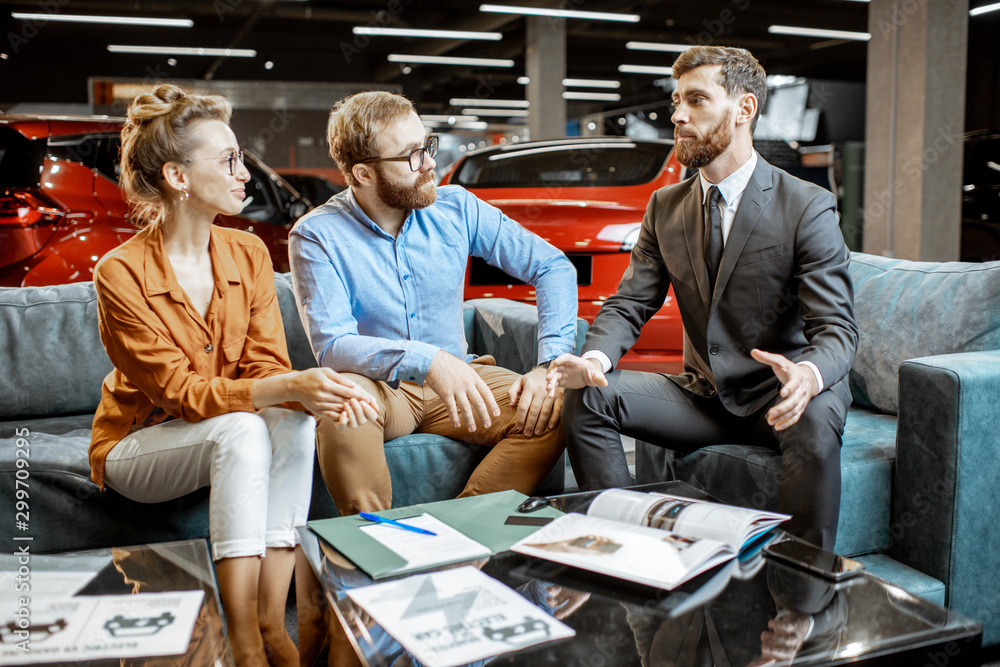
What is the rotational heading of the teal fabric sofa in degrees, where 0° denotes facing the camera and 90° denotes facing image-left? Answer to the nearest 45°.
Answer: approximately 45°

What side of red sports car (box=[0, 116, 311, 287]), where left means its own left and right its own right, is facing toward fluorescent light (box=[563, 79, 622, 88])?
front

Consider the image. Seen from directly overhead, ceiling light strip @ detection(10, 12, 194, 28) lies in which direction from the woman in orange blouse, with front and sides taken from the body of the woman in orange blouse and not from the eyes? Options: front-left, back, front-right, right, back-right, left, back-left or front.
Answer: back-left

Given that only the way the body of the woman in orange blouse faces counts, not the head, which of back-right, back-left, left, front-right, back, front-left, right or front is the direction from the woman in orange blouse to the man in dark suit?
front-left

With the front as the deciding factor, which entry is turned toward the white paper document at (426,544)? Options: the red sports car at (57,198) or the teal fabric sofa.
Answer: the teal fabric sofa

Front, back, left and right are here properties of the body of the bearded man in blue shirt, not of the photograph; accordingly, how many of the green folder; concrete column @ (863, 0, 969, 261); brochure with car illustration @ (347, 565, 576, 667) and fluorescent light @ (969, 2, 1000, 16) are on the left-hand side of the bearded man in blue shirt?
2

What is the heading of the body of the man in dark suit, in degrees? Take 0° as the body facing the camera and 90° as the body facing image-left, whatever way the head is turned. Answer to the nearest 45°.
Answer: approximately 45°

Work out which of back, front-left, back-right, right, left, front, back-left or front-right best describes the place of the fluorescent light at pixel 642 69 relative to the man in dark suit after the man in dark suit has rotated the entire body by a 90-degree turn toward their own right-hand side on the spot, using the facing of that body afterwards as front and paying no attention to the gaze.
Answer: front-right

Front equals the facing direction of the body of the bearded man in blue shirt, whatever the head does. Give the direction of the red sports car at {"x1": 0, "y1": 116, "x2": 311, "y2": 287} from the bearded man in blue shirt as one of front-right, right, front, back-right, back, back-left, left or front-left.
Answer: back

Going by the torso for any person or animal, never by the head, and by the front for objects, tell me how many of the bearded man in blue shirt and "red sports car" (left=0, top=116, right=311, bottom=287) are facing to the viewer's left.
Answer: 0

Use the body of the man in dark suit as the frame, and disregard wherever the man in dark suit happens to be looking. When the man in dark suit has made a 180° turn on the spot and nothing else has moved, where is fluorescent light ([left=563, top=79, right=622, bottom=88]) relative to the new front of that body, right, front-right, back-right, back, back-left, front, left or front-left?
front-left

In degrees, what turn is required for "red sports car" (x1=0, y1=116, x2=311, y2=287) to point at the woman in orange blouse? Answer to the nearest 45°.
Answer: approximately 135° to its right

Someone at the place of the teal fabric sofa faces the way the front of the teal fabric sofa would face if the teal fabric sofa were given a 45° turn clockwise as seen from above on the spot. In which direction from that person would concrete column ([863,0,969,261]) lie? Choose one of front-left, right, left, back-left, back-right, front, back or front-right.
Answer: right

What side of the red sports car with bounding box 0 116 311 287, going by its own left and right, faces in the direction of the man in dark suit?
right
